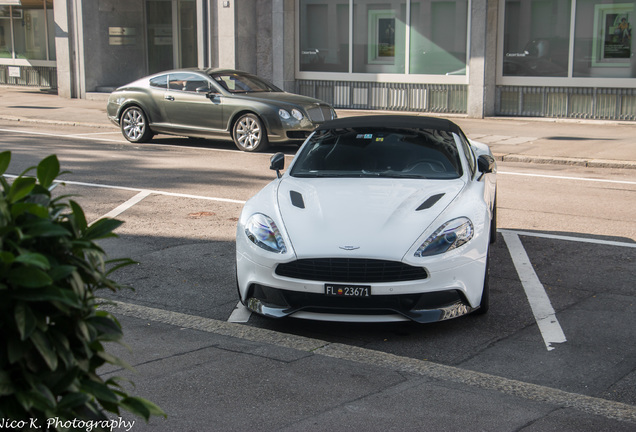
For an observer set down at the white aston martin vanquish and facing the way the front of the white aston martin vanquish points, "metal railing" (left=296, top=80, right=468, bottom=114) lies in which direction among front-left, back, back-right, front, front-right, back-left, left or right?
back

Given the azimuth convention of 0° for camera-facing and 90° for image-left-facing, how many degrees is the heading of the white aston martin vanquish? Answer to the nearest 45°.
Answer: approximately 0°

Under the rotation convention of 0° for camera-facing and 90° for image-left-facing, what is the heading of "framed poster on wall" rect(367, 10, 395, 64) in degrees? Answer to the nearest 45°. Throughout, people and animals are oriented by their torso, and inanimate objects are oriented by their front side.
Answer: approximately 0°

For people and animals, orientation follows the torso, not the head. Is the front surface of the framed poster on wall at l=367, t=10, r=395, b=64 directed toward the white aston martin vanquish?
yes

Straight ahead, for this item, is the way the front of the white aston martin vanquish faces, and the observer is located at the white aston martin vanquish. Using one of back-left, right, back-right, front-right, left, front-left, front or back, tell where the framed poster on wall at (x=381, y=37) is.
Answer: back

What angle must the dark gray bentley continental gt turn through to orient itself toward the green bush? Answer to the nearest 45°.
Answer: approximately 45° to its right

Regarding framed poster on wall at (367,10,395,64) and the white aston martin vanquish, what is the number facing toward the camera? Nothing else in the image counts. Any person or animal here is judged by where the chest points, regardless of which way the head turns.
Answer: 2

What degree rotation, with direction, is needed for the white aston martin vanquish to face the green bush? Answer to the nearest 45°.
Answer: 0° — it already faces it

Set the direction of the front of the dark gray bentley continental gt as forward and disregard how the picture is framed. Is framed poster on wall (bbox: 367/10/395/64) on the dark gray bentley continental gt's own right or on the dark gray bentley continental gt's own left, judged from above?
on the dark gray bentley continental gt's own left
